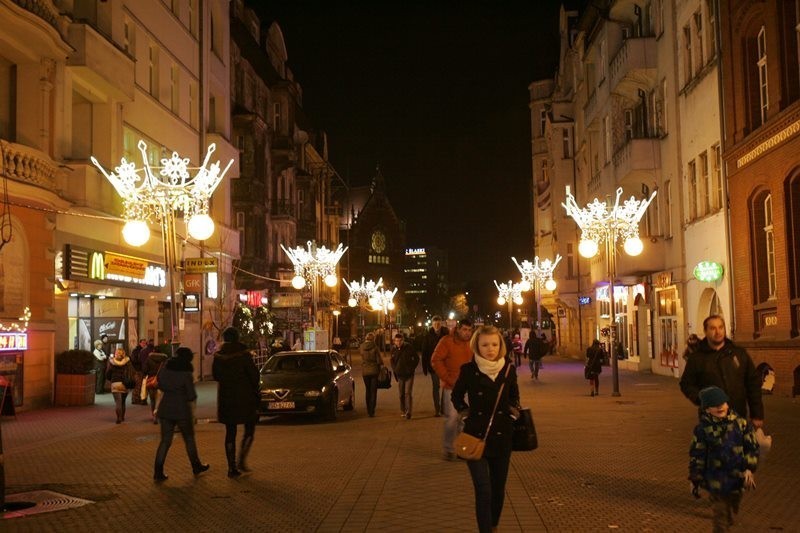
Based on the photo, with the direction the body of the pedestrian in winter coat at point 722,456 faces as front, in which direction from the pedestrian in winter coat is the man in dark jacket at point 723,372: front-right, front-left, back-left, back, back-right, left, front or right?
back

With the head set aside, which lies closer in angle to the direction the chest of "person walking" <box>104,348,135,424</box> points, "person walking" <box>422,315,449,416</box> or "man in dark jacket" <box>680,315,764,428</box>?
the man in dark jacket

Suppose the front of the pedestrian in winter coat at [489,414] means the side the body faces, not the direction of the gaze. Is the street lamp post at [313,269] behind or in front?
behind

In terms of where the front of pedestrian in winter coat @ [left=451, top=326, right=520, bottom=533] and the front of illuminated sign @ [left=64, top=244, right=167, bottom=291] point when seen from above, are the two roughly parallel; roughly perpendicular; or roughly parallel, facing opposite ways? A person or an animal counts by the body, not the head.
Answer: roughly perpendicular

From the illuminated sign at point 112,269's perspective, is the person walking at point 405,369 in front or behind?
in front

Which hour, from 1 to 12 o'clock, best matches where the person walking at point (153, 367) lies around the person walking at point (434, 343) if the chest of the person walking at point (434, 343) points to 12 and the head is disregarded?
the person walking at point (153, 367) is roughly at 3 o'clock from the person walking at point (434, 343).

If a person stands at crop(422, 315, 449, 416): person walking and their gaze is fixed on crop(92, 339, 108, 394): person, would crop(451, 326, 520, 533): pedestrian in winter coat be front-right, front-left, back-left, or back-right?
back-left

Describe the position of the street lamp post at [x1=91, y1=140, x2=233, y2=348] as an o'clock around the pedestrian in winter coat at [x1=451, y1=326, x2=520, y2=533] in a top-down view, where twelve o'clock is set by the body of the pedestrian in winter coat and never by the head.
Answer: The street lamp post is roughly at 5 o'clock from the pedestrian in winter coat.

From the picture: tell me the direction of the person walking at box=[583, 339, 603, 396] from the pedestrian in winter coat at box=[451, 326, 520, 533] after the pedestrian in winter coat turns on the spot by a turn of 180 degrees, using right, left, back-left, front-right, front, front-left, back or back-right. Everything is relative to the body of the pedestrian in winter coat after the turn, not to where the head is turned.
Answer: front

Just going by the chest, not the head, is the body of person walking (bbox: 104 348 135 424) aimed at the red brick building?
no

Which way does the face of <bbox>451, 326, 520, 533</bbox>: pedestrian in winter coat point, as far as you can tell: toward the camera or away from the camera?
toward the camera

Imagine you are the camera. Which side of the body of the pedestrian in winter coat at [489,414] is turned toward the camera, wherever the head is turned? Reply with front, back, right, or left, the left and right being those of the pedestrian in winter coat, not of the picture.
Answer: front

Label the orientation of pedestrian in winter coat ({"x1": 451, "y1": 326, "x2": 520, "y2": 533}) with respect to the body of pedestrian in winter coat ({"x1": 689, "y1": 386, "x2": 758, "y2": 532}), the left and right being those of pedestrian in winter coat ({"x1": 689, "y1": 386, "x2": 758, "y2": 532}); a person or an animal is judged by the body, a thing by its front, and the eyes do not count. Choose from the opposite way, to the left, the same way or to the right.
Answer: the same way

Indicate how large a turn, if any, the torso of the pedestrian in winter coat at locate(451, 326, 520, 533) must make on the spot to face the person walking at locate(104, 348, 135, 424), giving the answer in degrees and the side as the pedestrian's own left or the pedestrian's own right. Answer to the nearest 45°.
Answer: approximately 135° to the pedestrian's own right

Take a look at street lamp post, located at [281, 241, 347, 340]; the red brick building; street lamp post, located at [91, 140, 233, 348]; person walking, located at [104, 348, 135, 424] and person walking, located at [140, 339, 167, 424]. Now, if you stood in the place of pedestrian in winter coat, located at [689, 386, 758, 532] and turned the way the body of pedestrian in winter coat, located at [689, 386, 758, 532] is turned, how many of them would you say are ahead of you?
0

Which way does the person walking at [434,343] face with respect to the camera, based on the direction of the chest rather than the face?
toward the camera

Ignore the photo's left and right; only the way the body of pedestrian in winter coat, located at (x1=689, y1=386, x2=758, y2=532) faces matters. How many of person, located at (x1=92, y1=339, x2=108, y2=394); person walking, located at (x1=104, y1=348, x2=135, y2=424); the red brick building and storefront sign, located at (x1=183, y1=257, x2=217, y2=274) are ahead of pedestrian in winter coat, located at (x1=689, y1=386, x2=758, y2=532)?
0

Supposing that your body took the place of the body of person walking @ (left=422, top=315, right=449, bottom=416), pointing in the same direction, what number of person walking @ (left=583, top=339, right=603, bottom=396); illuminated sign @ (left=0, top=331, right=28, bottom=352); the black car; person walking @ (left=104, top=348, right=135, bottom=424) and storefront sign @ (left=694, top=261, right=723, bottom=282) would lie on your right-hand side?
3

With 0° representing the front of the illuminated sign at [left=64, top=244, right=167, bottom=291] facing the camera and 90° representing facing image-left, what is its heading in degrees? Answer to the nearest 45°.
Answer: approximately 315°
